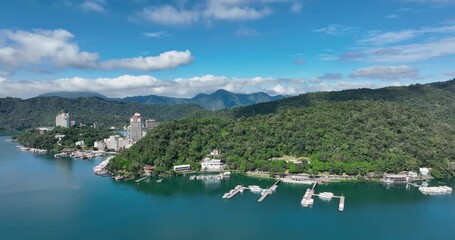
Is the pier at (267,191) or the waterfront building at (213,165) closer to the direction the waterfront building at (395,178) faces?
the pier

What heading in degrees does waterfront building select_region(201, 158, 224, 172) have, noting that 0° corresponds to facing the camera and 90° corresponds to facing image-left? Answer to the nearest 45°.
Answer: approximately 0°

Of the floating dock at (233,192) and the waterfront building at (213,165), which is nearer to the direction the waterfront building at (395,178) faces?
the floating dock

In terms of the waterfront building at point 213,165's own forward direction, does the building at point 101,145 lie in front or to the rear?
to the rear

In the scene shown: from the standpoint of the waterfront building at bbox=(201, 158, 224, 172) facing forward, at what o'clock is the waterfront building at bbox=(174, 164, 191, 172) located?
the waterfront building at bbox=(174, 164, 191, 172) is roughly at 3 o'clock from the waterfront building at bbox=(201, 158, 224, 172).

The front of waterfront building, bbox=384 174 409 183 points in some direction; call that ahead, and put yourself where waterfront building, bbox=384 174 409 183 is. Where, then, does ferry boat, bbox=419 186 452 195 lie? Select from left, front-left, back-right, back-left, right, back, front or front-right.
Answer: front-left

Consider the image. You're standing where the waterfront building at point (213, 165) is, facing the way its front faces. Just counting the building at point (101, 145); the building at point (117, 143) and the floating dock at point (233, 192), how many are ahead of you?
1

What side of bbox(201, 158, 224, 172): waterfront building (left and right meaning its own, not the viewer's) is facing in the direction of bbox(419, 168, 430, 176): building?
left

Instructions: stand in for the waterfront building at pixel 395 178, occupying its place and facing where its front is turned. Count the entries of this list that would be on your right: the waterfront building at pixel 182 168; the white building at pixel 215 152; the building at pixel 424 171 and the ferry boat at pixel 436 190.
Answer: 2

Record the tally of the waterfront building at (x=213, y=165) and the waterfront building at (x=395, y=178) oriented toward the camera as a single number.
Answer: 2
